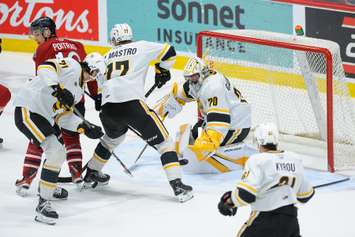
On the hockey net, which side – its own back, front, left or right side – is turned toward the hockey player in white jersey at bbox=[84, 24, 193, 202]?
front

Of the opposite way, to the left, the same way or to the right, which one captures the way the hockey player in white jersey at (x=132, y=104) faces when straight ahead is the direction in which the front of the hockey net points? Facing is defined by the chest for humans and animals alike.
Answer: the opposite way

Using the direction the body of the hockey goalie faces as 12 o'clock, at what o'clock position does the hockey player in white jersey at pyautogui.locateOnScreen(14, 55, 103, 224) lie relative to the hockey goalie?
The hockey player in white jersey is roughly at 11 o'clock from the hockey goalie.

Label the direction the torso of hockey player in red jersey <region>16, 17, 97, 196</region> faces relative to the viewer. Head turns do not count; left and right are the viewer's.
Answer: facing away from the viewer and to the left of the viewer

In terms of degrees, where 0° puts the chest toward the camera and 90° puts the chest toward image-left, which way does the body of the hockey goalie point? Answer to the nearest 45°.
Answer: approximately 90°

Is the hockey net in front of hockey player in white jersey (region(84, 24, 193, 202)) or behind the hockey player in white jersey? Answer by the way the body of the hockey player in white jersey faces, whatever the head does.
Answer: in front

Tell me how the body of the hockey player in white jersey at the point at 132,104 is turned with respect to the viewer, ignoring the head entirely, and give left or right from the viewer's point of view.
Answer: facing away from the viewer and to the right of the viewer

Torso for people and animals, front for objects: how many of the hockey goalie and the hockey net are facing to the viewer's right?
0

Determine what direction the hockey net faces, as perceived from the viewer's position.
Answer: facing the viewer and to the left of the viewer

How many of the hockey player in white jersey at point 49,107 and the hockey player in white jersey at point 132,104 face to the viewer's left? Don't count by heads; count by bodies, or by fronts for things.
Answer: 0

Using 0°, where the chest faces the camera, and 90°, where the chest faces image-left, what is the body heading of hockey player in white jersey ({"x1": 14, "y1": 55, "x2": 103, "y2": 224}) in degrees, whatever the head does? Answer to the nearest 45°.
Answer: approximately 270°

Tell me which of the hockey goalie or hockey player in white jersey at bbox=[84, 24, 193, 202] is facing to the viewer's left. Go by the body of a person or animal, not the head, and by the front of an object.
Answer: the hockey goalie

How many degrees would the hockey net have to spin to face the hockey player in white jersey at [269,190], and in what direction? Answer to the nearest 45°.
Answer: approximately 45° to its left
